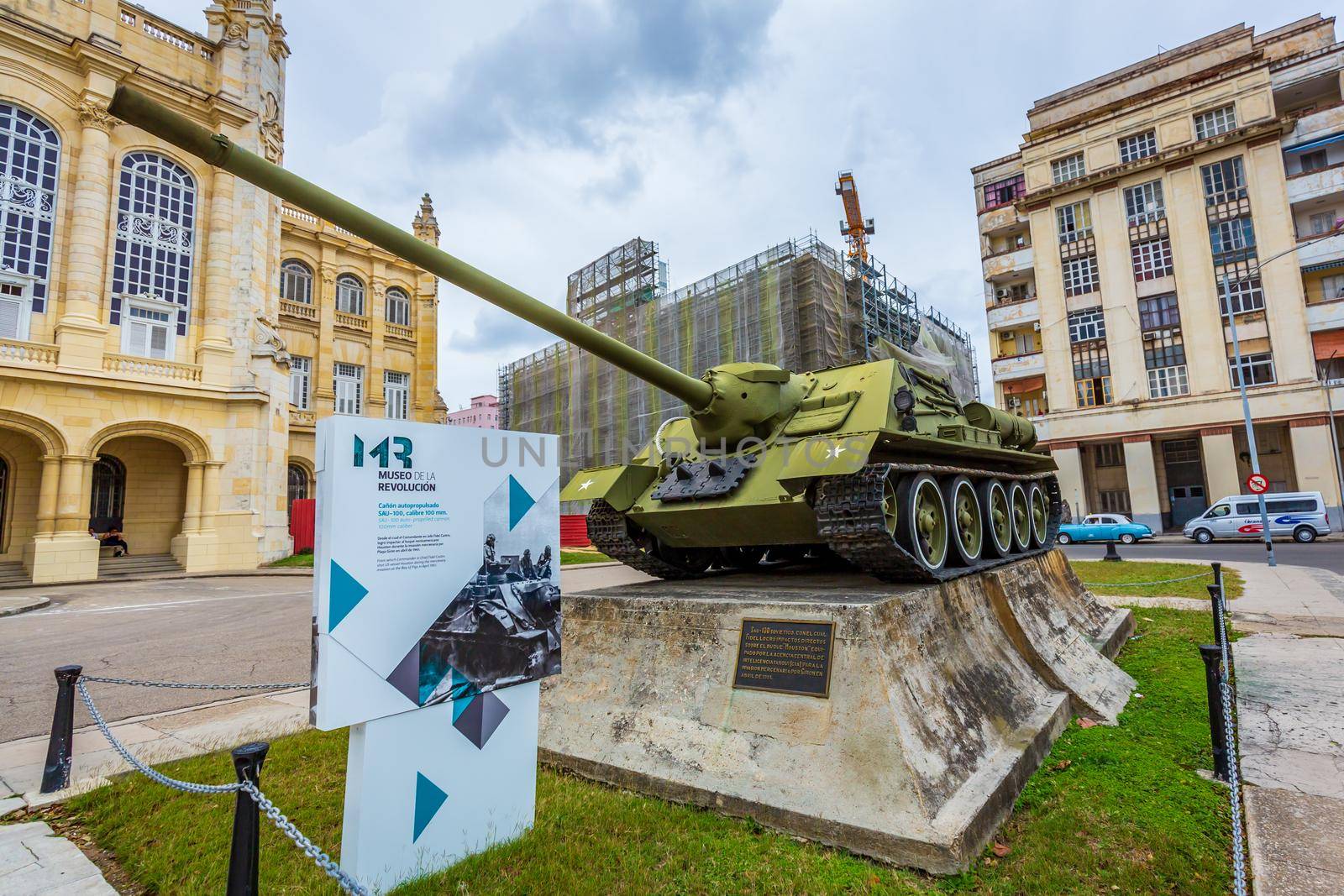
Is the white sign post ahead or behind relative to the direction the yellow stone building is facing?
ahead

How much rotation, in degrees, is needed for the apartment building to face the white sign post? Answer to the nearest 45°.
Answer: approximately 45° to its left

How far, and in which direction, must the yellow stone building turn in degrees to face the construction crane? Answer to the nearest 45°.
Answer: approximately 45° to its left

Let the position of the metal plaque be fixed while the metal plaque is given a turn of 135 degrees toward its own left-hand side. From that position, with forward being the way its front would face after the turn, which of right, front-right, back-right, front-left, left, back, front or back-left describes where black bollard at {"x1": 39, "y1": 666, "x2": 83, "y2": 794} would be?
back-left

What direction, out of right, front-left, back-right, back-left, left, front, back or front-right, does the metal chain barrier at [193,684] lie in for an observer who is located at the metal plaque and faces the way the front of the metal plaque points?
right

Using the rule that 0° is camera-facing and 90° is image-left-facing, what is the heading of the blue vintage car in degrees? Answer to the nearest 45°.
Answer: approximately 90°

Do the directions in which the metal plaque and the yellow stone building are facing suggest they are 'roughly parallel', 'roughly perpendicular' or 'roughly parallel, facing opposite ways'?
roughly perpendicular

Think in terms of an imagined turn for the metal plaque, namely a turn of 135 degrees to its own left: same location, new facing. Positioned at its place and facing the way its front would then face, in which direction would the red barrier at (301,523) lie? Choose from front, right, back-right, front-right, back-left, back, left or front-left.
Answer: left

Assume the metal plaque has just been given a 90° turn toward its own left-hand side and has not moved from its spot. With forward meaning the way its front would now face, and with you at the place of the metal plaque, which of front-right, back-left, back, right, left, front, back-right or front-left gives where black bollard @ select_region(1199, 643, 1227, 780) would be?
front

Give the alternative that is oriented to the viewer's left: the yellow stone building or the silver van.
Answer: the silver van

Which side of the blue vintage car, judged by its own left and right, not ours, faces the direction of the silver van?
back

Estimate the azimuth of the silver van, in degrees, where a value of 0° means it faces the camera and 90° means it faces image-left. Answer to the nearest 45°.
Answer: approximately 90°
